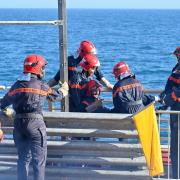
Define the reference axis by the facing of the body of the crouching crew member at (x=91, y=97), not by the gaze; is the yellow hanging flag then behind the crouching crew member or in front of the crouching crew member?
in front

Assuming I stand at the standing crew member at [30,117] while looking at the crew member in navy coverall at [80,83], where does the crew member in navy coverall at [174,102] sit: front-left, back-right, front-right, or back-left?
front-right
